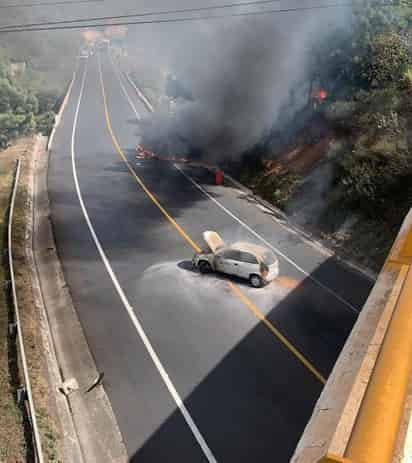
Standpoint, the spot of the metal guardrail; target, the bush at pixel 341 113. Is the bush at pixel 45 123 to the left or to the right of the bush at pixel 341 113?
left

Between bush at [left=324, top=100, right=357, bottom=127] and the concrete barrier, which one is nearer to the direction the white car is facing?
the bush

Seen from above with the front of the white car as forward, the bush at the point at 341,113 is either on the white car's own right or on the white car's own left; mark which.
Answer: on the white car's own right

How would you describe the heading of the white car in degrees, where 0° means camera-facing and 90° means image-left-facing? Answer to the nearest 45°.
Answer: approximately 135°

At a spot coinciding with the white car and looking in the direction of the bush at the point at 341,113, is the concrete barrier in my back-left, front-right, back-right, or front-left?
back-right

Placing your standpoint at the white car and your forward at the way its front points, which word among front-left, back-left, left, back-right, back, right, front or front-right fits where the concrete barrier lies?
back-left

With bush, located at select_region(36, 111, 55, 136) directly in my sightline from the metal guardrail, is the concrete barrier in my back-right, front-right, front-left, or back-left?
back-right

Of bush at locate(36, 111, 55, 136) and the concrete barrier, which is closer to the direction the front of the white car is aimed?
the bush

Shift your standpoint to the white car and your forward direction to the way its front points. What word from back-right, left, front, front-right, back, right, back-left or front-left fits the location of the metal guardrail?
front

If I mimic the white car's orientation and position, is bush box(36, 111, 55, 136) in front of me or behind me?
in front
